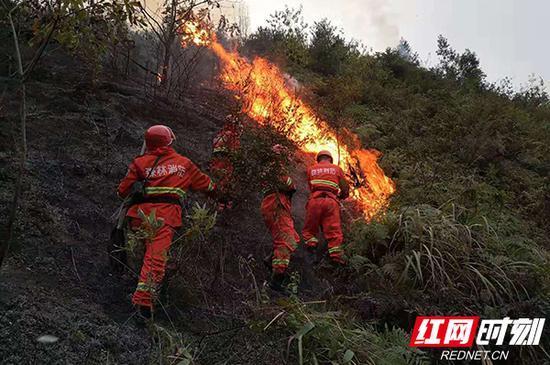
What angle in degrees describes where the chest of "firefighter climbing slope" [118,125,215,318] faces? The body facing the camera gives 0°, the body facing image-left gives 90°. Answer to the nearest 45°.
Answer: approximately 180°

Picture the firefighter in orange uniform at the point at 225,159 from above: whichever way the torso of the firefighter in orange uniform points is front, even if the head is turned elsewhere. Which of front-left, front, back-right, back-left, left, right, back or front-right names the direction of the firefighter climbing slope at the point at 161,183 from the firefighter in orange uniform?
back

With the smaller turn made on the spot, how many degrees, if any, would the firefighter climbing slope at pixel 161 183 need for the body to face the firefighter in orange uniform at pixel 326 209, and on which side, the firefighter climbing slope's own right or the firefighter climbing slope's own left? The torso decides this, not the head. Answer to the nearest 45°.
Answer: approximately 45° to the firefighter climbing slope's own right

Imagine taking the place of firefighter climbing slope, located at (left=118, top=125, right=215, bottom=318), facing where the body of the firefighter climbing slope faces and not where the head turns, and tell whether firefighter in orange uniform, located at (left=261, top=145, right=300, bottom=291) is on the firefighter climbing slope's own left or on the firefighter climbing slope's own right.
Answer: on the firefighter climbing slope's own right

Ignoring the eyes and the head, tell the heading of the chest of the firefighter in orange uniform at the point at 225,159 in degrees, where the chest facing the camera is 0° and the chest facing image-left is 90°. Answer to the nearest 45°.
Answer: approximately 225°
